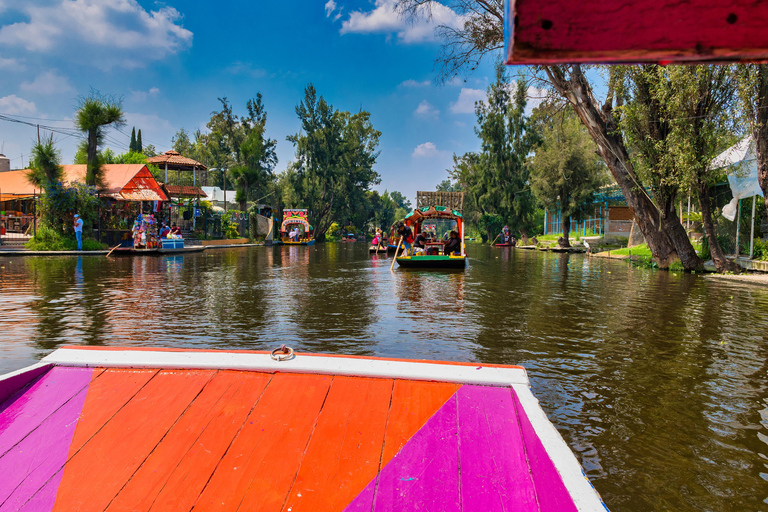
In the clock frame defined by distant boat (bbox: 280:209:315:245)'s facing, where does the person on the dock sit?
The person on the dock is roughly at 1 o'clock from the distant boat.

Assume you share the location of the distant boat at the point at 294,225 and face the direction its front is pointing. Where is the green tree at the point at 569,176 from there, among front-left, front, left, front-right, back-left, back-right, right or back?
front-left

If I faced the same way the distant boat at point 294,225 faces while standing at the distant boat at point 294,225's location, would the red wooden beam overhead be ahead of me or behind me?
ahead

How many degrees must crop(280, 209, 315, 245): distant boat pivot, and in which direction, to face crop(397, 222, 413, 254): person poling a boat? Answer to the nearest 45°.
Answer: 0° — it already faces them

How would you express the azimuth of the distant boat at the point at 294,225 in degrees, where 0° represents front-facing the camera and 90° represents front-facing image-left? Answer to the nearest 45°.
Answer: approximately 0°

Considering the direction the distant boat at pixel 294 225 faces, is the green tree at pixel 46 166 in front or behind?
in front

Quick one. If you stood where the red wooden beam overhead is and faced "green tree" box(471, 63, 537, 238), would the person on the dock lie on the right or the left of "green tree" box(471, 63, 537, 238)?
left

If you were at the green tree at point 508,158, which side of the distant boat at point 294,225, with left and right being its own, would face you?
left
